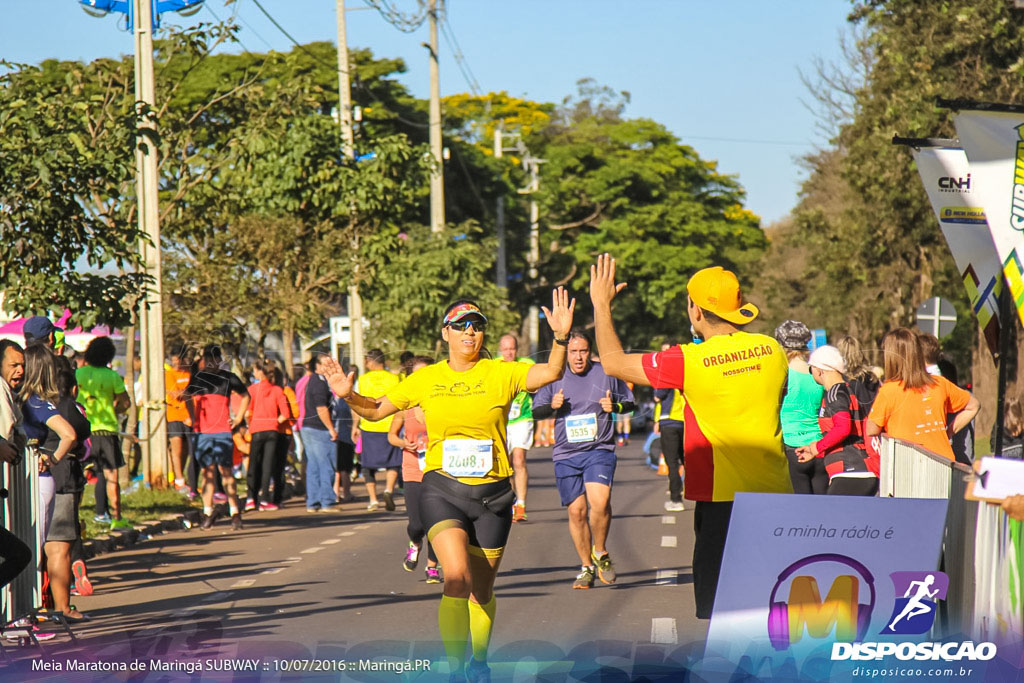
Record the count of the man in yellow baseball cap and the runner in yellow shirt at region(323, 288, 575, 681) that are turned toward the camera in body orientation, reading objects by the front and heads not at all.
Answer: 1

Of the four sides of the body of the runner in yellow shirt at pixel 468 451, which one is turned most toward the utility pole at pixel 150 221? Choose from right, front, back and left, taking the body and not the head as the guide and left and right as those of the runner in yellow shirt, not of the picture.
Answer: back

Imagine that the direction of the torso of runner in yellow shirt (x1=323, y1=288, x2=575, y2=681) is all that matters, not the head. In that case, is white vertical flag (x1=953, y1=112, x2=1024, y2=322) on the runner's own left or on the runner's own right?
on the runner's own left

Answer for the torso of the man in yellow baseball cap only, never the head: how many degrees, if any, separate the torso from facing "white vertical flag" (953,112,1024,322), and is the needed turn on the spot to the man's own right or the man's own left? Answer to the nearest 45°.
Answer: approximately 90° to the man's own right

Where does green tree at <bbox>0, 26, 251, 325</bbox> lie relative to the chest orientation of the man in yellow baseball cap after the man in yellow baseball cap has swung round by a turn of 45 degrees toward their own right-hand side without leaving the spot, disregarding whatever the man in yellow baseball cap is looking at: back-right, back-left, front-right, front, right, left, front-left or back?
front-left

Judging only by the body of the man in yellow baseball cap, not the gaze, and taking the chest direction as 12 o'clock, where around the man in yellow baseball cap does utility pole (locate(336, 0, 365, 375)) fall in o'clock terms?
The utility pole is roughly at 1 o'clock from the man in yellow baseball cap.

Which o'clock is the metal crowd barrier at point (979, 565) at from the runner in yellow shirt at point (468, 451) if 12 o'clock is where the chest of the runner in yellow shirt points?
The metal crowd barrier is roughly at 10 o'clock from the runner in yellow shirt.

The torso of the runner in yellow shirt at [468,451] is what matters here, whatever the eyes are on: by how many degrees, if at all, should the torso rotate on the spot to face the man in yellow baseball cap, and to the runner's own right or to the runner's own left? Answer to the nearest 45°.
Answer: approximately 45° to the runner's own left

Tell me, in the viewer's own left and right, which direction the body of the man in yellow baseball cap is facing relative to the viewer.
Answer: facing away from the viewer and to the left of the viewer

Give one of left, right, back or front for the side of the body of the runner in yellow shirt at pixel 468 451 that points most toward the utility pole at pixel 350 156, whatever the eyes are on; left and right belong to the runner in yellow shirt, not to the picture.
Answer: back

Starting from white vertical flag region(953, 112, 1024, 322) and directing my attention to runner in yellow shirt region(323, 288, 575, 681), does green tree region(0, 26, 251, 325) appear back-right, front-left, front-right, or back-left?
front-right

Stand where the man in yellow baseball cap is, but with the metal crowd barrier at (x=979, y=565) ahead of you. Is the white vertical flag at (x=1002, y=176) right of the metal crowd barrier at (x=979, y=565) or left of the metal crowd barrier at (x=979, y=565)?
left

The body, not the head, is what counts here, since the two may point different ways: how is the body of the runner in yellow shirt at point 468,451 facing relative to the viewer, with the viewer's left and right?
facing the viewer

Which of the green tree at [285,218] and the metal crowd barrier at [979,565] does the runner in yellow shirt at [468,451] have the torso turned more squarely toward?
the metal crowd barrier

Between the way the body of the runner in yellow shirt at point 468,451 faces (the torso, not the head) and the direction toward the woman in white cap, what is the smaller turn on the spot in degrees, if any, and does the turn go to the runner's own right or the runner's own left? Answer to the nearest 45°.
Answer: approximately 135° to the runner's own left

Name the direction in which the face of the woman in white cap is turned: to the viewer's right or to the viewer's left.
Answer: to the viewer's left

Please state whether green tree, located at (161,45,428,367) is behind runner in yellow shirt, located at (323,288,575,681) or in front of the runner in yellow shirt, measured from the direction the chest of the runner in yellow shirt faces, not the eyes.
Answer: behind

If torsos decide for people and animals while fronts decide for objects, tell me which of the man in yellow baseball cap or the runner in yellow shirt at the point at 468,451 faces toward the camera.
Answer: the runner in yellow shirt

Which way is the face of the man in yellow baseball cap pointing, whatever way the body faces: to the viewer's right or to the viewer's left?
to the viewer's left
